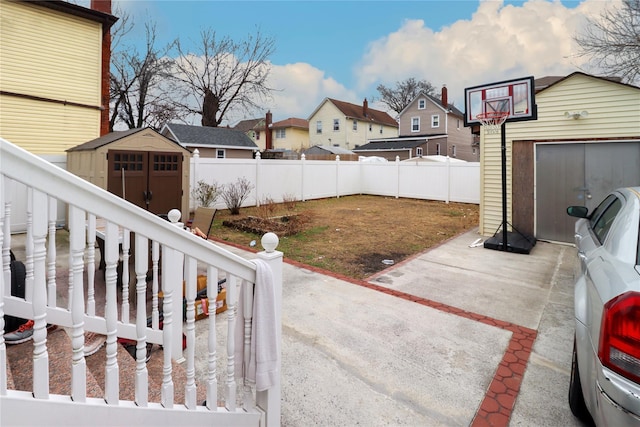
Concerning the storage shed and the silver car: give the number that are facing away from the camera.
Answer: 1

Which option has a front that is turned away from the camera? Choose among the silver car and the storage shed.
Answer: the silver car

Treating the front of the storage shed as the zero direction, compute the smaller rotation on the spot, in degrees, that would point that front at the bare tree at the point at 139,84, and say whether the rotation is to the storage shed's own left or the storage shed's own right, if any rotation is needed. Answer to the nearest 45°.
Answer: approximately 135° to the storage shed's own left

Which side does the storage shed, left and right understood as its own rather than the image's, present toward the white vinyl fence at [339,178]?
left

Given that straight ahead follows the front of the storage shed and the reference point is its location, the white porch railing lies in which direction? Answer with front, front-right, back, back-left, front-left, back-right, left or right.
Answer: front-right

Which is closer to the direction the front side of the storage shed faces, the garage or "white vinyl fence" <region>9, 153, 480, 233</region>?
the garage

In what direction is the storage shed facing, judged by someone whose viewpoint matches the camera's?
facing the viewer and to the right of the viewer

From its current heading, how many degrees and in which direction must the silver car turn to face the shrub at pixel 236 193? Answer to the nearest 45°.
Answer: approximately 45° to its left

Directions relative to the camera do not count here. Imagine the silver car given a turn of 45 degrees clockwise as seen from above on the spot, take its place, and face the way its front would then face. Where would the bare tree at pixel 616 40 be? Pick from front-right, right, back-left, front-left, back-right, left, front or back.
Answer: front-left

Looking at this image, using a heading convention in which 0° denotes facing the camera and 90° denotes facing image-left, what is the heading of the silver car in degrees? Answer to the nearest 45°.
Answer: approximately 180°
